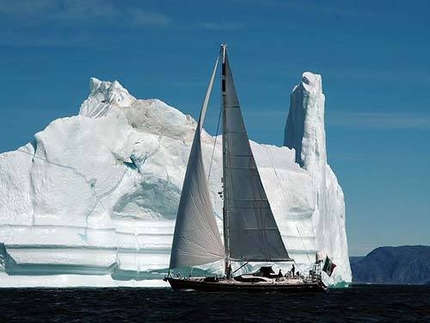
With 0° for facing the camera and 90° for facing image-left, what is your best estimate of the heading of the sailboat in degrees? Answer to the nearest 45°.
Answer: approximately 90°
